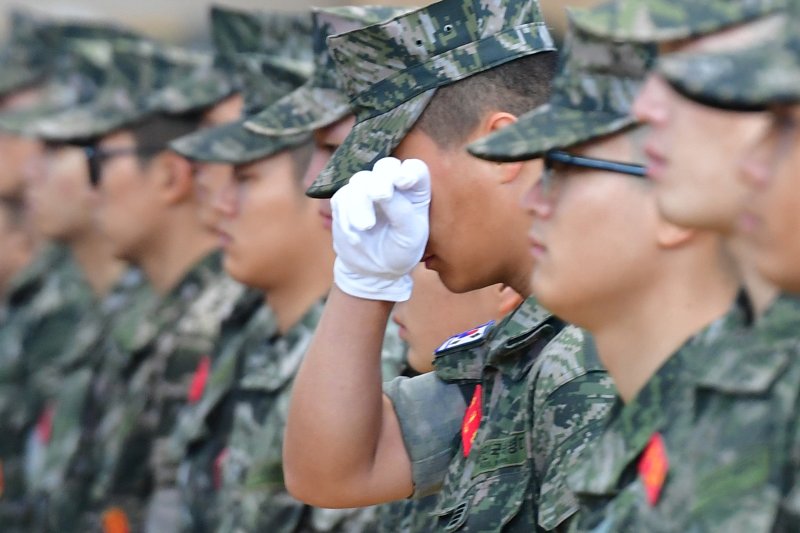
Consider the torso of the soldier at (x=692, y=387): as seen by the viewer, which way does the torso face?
to the viewer's left

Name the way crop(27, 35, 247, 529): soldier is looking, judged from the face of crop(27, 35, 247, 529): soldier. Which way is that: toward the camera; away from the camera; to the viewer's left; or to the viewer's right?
to the viewer's left

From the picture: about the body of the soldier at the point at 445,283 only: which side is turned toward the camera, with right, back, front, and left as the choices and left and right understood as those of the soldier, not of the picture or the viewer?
left

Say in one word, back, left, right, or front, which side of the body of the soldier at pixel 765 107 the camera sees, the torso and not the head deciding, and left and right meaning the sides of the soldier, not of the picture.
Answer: left

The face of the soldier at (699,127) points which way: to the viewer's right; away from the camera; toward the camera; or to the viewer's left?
to the viewer's left

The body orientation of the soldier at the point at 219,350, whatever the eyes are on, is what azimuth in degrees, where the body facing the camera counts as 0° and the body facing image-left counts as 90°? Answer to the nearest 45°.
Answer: approximately 90°
